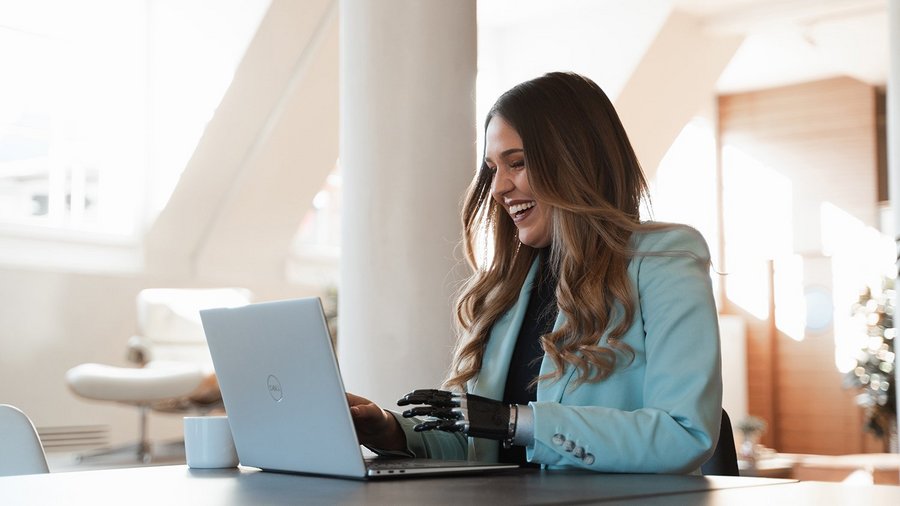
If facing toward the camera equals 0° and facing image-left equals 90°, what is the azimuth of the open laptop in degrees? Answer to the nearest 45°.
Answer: approximately 225°

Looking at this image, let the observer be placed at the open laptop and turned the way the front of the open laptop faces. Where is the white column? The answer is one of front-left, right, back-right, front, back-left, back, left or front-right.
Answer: front-left

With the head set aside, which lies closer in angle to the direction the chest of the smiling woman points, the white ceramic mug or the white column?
the white ceramic mug

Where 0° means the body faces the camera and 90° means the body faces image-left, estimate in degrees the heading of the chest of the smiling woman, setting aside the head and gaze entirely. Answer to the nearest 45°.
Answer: approximately 45°

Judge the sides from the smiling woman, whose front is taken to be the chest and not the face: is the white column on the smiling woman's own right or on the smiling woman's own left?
on the smiling woman's own right

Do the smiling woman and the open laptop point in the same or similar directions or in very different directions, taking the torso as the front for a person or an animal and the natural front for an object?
very different directions

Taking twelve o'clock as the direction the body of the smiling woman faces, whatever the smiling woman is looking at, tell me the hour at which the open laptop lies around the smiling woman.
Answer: The open laptop is roughly at 12 o'clock from the smiling woman.
